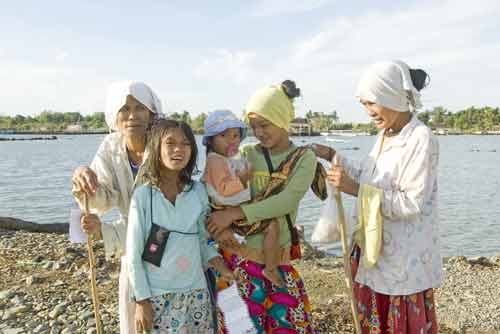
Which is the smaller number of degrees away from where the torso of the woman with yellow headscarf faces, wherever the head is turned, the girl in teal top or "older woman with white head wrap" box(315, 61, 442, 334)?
the girl in teal top

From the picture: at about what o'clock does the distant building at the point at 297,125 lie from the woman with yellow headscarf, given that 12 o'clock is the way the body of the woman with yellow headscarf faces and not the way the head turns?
The distant building is roughly at 5 o'clock from the woman with yellow headscarf.

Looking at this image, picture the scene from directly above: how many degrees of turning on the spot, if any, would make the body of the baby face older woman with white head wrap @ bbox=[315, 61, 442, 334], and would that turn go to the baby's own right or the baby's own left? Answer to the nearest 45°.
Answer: approximately 45° to the baby's own left

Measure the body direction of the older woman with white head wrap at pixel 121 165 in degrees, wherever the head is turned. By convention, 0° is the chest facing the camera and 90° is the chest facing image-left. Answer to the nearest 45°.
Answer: approximately 0°

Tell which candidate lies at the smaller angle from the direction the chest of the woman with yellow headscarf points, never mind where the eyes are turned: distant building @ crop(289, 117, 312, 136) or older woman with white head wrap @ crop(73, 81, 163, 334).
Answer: the older woman with white head wrap

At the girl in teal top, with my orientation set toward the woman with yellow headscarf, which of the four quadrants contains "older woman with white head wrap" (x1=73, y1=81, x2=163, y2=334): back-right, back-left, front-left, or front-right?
back-left

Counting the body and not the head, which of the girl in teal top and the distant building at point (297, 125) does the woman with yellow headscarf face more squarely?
the girl in teal top

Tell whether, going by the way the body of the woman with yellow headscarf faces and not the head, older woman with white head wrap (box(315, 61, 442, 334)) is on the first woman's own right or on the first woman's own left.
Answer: on the first woman's own left

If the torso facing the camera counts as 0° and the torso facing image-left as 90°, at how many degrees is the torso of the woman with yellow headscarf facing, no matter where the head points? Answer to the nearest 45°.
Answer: approximately 45°
